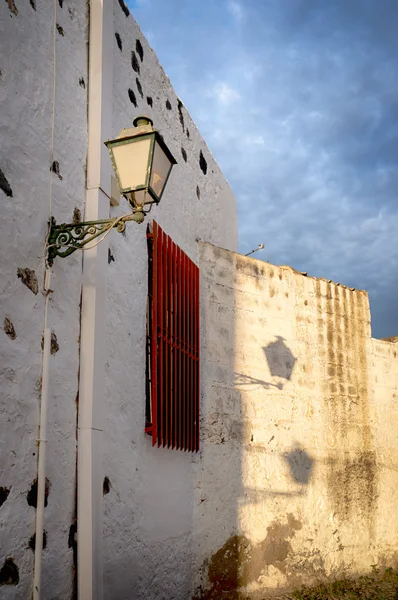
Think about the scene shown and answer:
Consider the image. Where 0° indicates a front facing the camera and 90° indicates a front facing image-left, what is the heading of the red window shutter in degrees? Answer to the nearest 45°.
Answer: approximately 315°

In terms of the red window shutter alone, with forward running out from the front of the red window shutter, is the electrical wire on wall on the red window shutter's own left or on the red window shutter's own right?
on the red window shutter's own right

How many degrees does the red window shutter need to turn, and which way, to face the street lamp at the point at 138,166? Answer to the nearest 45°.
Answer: approximately 45° to its right
